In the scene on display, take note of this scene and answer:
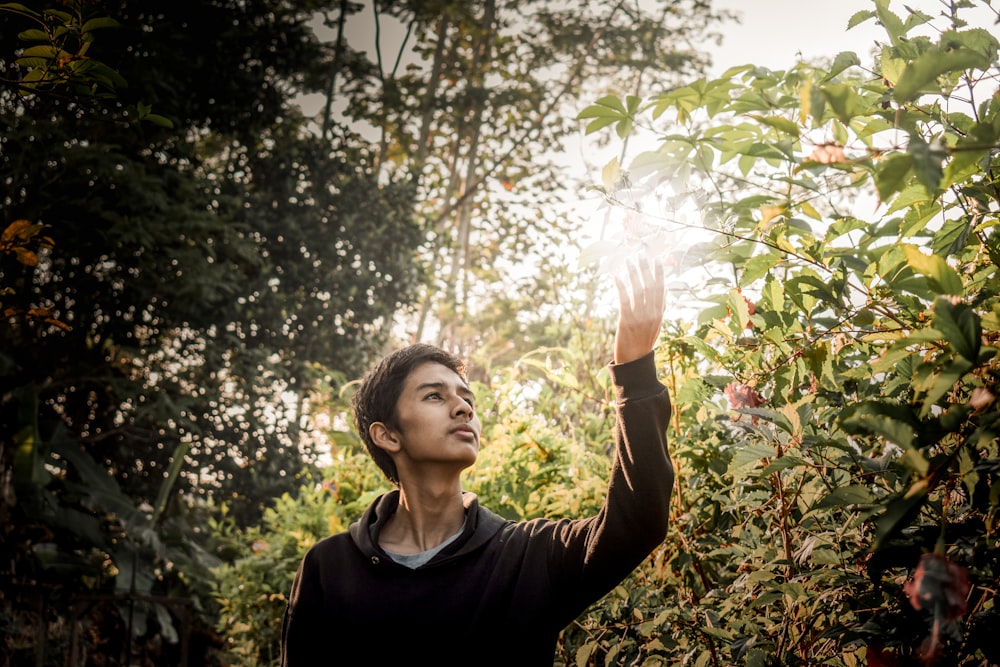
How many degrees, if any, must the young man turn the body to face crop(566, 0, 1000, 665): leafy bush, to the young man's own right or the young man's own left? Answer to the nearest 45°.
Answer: approximately 45° to the young man's own left

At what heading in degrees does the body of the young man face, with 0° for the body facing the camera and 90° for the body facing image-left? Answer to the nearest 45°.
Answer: approximately 0°

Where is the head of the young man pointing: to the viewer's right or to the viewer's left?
to the viewer's right
